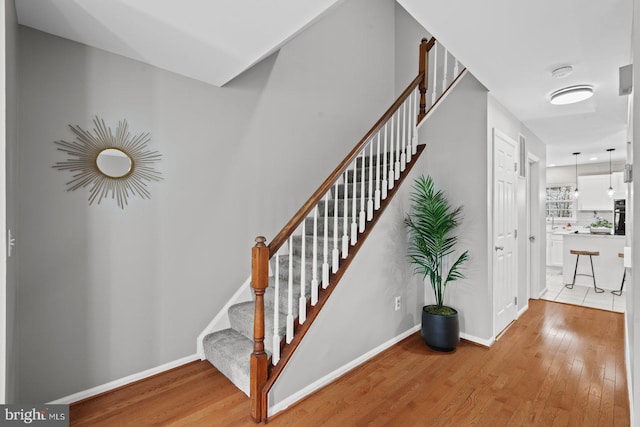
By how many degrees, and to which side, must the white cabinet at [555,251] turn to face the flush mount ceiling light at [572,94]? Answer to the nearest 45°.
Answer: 0° — it already faces it

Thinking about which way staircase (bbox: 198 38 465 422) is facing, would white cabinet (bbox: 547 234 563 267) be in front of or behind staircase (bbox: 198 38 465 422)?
behind

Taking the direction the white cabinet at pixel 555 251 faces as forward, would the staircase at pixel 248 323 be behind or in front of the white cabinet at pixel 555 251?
in front

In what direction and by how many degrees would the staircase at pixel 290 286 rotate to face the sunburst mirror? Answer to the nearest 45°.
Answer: approximately 45° to its right

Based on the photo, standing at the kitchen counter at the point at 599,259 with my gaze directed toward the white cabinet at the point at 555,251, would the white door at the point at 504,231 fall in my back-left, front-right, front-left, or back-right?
back-left

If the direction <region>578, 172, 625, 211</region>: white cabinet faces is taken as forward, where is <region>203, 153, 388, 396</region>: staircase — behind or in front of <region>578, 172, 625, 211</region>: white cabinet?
in front

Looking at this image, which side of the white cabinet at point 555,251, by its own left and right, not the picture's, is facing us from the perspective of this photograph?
front

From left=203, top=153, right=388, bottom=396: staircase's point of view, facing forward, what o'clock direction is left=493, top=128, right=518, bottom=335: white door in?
The white door is roughly at 7 o'clock from the staircase.

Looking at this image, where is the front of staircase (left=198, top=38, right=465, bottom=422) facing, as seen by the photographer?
facing the viewer and to the left of the viewer

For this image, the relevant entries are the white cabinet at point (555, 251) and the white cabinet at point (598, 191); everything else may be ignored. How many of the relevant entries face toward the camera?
2

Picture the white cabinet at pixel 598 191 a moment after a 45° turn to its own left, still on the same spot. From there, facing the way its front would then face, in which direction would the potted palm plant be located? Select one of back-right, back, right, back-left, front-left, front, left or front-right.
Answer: front-right

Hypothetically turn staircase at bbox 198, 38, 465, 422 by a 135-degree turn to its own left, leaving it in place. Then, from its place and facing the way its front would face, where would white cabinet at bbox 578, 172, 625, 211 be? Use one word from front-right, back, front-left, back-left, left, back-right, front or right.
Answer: front-left

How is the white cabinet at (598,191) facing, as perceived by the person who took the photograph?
facing the viewer
